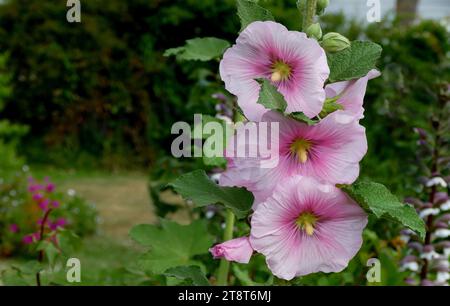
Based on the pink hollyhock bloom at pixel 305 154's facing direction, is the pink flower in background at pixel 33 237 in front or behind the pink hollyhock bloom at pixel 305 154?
behind

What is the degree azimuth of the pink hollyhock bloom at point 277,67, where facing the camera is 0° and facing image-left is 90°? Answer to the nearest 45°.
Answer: approximately 0°

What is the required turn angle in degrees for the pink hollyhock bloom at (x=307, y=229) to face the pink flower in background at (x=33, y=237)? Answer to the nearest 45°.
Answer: approximately 135° to its right

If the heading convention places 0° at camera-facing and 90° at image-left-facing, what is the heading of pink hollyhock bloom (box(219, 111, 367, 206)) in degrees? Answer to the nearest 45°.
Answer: approximately 0°

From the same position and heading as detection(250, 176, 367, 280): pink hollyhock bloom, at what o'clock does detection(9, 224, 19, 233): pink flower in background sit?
The pink flower in background is roughly at 5 o'clock from the pink hollyhock bloom.
